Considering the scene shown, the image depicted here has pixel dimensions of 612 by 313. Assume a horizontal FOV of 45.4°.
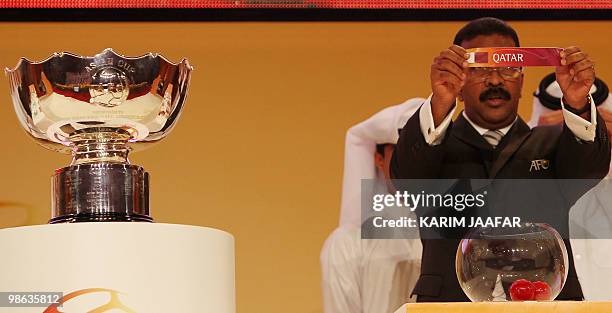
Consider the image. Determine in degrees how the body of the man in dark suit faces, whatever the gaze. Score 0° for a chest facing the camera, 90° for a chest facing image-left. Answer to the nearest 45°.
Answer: approximately 0°

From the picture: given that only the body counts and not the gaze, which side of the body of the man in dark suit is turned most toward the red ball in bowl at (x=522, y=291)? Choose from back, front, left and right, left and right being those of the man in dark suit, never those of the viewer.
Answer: front

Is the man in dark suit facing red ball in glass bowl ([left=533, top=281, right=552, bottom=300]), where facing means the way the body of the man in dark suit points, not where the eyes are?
yes

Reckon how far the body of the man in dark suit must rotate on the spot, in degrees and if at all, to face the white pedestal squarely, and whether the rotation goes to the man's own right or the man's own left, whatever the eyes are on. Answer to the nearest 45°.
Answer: approximately 45° to the man's own right
